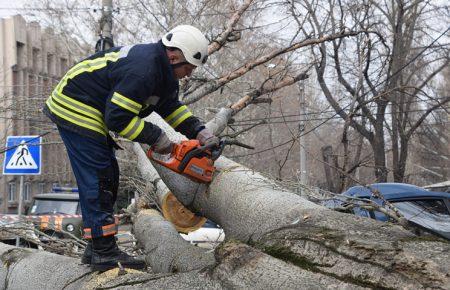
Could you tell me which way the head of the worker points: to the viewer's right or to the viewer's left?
to the viewer's right

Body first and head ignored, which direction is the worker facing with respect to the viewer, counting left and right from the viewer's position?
facing to the right of the viewer

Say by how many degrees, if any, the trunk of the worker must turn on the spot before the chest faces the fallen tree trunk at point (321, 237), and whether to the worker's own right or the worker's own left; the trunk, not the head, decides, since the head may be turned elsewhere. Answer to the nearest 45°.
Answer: approximately 45° to the worker's own right

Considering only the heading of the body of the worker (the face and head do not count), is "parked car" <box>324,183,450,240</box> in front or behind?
in front
